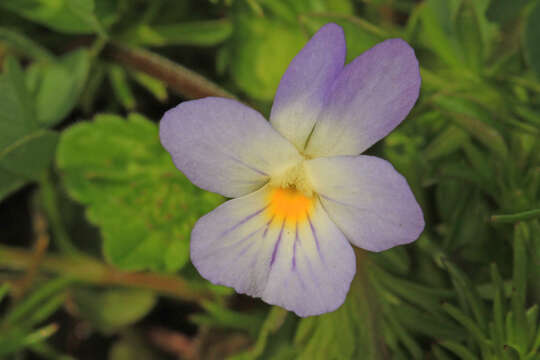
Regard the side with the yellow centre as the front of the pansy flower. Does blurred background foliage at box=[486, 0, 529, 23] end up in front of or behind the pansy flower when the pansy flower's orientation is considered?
behind

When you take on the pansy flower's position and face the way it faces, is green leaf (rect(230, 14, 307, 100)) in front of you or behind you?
behind

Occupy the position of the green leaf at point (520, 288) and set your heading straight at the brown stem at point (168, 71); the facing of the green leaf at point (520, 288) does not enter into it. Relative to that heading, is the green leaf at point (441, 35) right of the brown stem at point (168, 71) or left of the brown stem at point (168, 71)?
right

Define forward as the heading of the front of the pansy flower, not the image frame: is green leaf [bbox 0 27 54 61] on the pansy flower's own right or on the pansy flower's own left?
on the pansy flower's own right

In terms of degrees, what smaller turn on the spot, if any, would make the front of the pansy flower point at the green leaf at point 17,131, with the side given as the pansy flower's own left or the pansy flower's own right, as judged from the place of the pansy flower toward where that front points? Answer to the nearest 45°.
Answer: approximately 135° to the pansy flower's own right

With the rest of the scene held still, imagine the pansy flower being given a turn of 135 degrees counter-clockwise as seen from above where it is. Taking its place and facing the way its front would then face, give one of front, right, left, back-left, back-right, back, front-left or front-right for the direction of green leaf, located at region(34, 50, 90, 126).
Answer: left

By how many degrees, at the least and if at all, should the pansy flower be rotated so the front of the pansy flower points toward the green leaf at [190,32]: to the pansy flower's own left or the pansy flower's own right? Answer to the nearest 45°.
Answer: approximately 135° to the pansy flower's own right

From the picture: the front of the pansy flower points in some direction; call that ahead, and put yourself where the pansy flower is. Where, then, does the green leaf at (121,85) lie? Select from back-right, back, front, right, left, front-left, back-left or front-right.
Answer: back-right

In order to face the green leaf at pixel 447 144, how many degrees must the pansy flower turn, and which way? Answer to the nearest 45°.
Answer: approximately 135° to its left

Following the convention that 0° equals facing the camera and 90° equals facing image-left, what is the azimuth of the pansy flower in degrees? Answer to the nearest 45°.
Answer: approximately 0°
